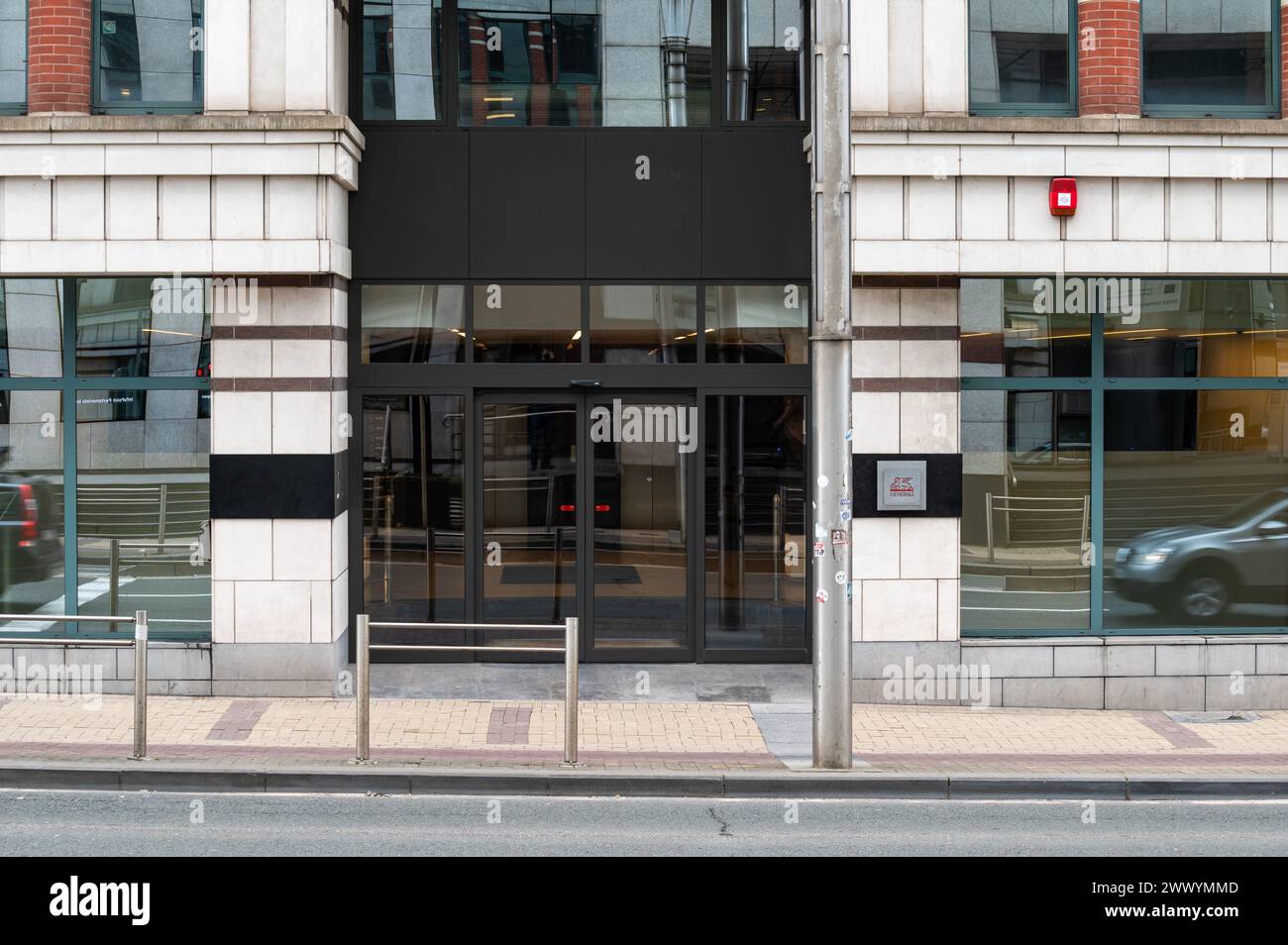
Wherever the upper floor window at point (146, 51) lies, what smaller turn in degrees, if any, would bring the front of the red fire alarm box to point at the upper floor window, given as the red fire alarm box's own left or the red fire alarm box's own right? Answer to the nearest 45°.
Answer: approximately 90° to the red fire alarm box's own right

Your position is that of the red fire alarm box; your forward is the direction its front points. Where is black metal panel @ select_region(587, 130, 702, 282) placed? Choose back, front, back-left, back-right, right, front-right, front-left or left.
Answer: right

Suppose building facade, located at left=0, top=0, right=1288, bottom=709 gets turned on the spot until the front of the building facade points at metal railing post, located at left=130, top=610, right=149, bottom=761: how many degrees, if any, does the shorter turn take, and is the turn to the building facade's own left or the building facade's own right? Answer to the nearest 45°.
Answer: approximately 45° to the building facade's own right

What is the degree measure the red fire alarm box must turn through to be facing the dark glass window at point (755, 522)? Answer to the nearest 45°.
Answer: approximately 90° to its right

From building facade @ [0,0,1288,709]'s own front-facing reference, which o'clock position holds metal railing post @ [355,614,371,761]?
The metal railing post is roughly at 1 o'clock from the building facade.

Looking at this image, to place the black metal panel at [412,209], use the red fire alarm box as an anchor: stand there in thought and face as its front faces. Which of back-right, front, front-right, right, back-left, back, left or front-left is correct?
right

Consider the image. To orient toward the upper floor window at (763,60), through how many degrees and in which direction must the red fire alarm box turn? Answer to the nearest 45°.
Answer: approximately 90° to its right

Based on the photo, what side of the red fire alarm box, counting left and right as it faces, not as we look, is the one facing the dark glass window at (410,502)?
right

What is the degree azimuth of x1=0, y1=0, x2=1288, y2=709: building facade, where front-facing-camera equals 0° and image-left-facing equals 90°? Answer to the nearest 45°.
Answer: approximately 0°
